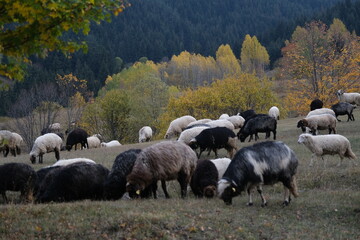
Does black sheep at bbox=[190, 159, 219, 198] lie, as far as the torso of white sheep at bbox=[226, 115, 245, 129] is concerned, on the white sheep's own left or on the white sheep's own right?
on the white sheep's own left

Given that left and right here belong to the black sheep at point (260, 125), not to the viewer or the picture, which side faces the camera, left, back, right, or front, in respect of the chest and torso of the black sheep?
left

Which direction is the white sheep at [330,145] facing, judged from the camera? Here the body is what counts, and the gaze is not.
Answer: to the viewer's left

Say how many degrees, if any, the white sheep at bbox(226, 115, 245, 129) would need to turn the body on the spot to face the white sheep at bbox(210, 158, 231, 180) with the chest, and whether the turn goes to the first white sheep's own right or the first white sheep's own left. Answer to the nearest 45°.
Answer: approximately 90° to the first white sheep's own left

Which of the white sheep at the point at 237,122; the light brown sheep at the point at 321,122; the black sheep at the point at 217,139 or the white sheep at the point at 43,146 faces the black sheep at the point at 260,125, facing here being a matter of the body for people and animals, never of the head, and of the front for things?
the light brown sheep at the point at 321,122

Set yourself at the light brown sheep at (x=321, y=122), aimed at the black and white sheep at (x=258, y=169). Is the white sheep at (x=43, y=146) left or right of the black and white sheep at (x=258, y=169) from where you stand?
right

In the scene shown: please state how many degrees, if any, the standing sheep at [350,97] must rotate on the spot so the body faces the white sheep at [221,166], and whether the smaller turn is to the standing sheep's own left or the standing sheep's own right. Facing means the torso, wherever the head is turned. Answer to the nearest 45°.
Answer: approximately 90° to the standing sheep's own left

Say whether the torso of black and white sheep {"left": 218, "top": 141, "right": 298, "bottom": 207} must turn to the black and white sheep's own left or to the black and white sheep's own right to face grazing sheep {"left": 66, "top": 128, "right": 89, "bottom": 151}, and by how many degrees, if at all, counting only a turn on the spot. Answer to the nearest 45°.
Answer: approximately 45° to the black and white sheep's own right

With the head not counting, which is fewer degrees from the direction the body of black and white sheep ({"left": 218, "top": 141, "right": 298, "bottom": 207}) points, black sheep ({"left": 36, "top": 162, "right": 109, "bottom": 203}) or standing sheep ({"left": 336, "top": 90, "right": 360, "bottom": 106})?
the black sheep

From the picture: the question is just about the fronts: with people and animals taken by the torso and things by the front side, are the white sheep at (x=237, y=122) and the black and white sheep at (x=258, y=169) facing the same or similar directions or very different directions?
same or similar directions

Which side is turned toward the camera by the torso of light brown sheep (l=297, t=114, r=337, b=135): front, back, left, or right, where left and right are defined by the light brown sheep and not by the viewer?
left

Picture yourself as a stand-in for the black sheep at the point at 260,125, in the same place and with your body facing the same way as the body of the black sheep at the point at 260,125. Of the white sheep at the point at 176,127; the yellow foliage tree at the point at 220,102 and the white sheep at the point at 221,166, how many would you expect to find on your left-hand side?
1

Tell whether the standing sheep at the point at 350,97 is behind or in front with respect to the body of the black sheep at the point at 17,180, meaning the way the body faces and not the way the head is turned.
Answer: behind

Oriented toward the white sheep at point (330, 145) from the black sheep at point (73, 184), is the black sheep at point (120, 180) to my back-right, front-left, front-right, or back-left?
front-right

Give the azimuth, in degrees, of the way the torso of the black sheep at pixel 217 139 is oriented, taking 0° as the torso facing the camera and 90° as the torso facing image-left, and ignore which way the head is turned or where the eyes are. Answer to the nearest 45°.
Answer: approximately 90°

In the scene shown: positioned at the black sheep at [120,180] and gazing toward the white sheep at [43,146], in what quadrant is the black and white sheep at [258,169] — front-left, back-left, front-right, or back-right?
back-right

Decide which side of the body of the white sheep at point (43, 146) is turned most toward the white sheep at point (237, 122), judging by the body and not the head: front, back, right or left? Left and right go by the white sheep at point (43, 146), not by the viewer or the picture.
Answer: back

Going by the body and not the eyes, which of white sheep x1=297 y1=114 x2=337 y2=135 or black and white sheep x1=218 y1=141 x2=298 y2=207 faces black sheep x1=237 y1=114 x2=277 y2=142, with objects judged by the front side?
the white sheep
